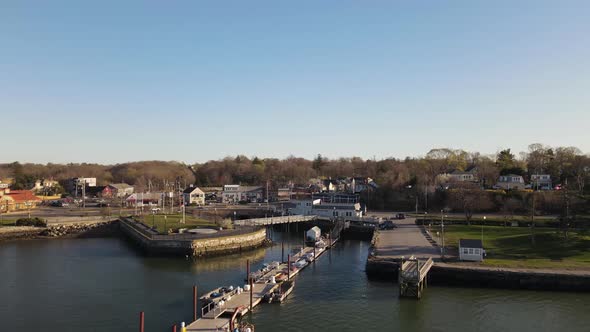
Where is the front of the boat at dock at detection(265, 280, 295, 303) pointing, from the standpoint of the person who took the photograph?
facing away from the viewer and to the right of the viewer

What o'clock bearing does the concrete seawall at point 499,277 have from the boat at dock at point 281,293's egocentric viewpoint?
The concrete seawall is roughly at 1 o'clock from the boat at dock.

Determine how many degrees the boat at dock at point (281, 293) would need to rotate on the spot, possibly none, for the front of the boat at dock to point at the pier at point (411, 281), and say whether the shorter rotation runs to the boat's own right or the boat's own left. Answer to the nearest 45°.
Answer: approximately 45° to the boat's own right
